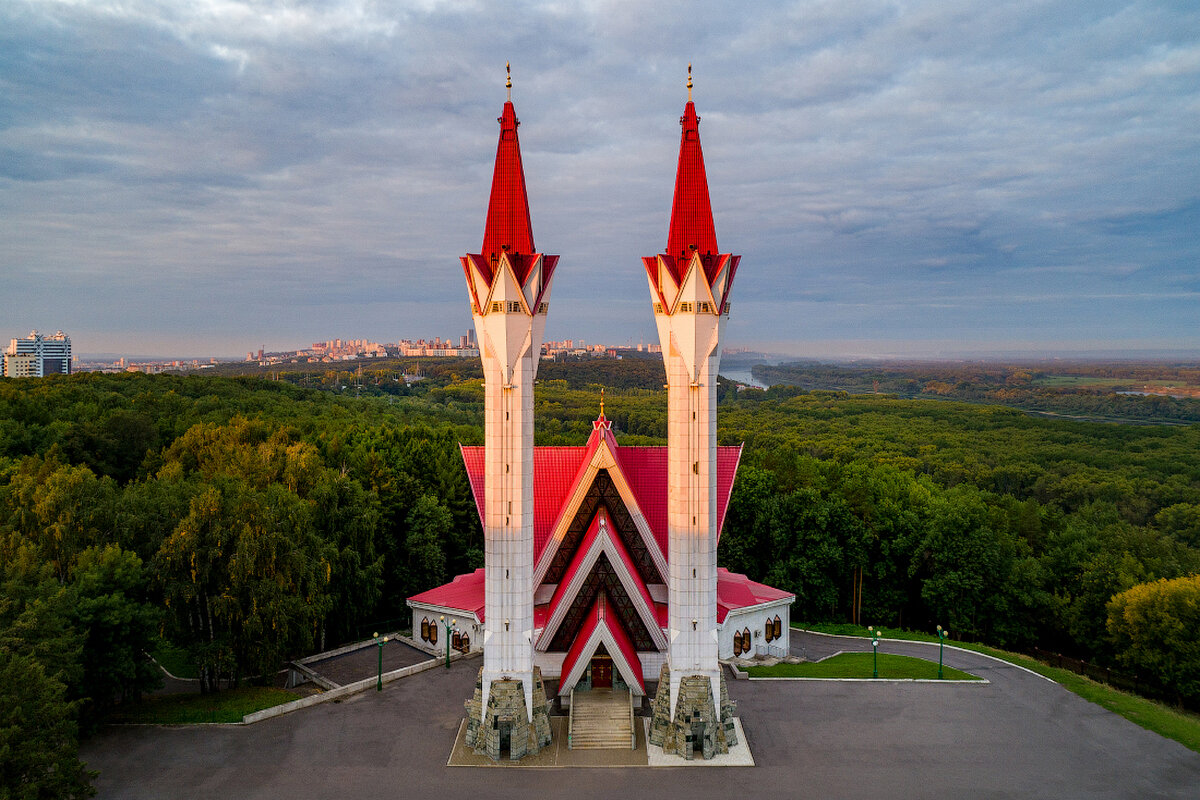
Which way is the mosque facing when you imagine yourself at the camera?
facing the viewer
